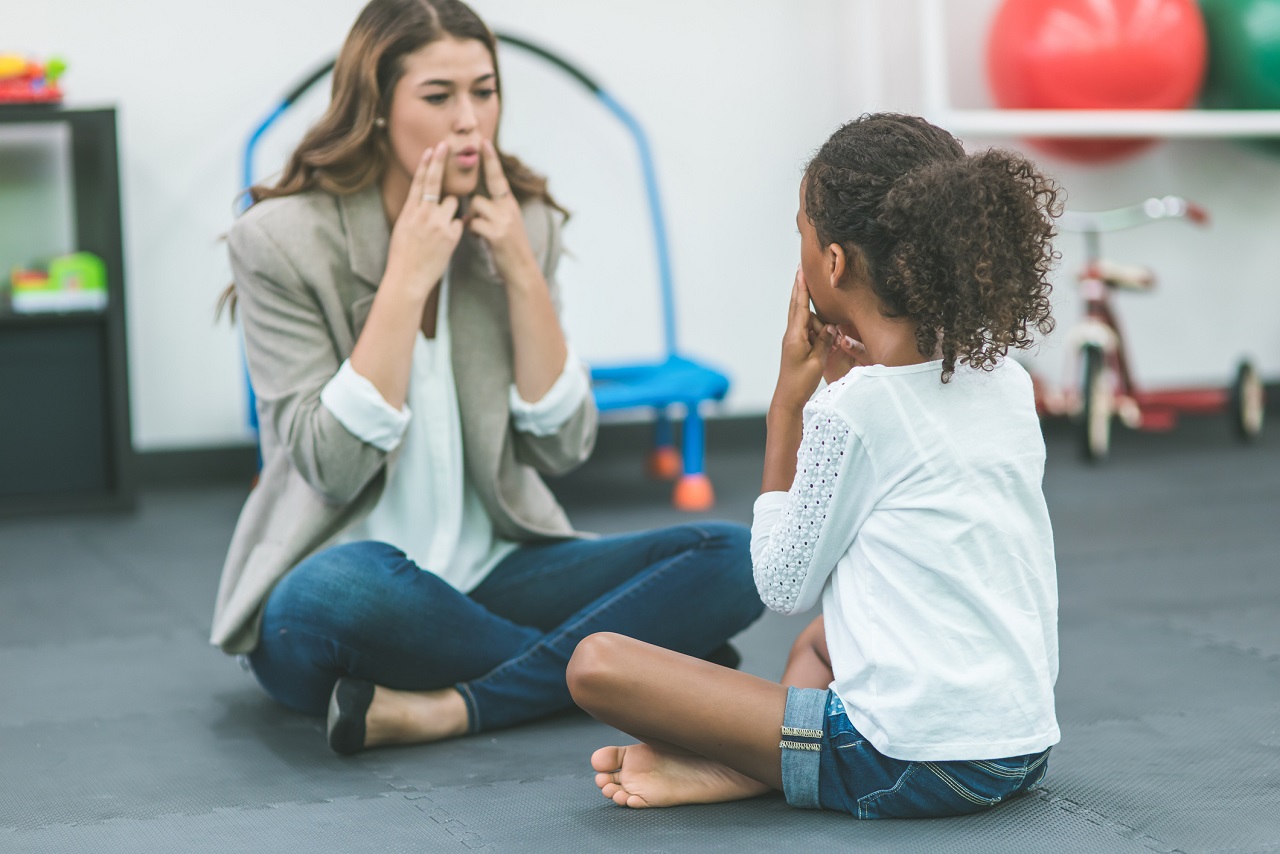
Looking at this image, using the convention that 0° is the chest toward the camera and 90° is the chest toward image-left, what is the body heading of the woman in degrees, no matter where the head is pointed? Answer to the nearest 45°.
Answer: approximately 315°

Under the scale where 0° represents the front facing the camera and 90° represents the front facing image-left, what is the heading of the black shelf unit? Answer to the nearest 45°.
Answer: approximately 0°

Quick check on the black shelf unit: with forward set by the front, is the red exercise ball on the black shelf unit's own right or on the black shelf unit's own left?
on the black shelf unit's own left

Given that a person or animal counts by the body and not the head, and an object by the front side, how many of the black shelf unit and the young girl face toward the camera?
1

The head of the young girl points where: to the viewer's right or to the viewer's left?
to the viewer's left

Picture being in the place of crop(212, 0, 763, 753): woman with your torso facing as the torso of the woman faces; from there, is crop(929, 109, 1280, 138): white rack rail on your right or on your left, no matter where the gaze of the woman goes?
on your left

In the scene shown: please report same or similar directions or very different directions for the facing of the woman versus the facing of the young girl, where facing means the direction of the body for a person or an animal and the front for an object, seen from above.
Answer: very different directions

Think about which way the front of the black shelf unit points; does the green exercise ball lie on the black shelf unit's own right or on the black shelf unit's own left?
on the black shelf unit's own left

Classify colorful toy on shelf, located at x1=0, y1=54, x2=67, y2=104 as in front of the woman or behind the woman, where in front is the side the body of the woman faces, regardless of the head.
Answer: behind

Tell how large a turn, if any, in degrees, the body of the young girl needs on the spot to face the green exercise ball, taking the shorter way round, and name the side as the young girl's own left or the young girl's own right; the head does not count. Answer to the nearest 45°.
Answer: approximately 45° to the young girl's own right

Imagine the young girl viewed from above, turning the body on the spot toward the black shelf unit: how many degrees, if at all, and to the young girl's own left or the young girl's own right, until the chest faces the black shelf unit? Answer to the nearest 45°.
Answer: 0° — they already face it
